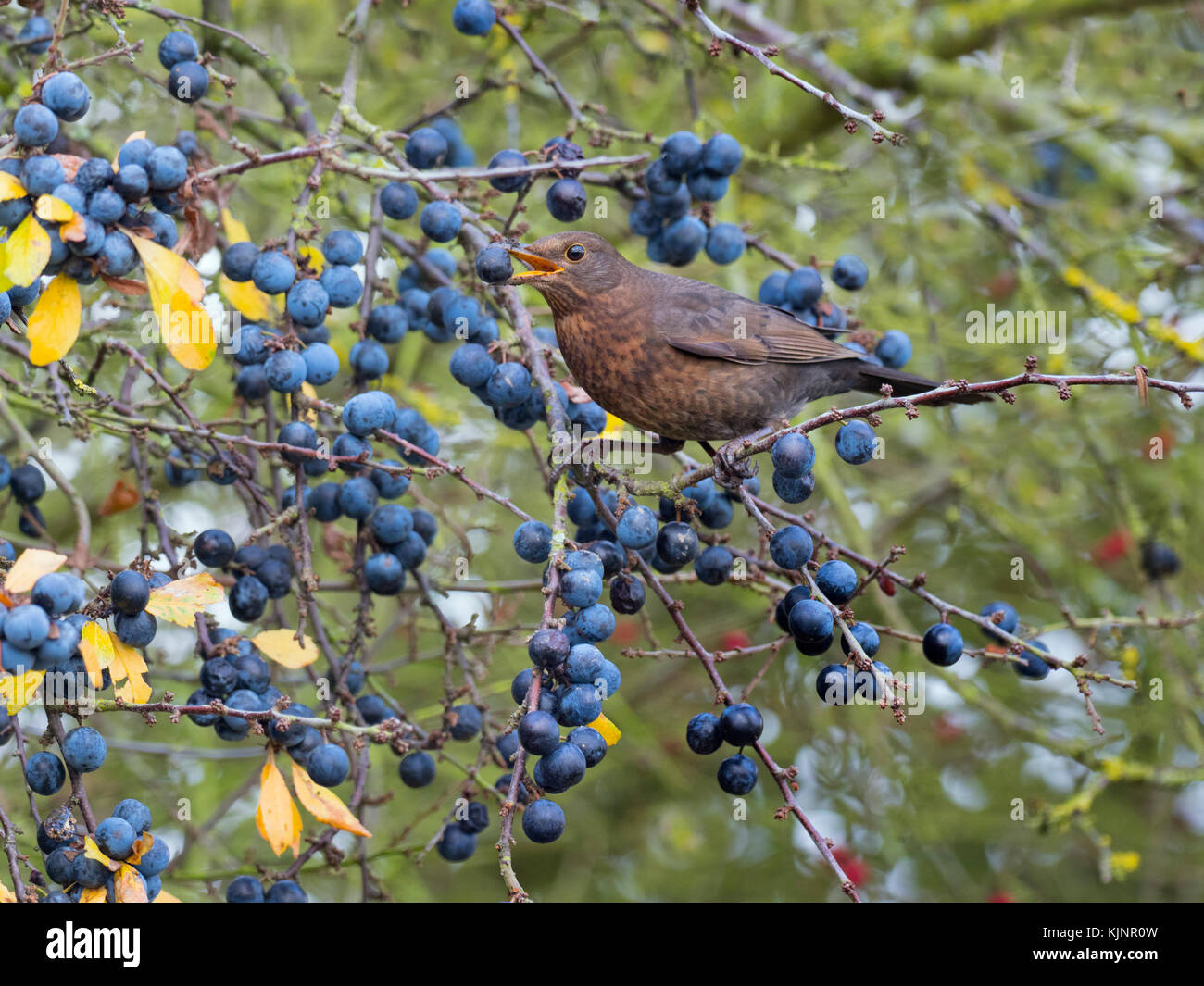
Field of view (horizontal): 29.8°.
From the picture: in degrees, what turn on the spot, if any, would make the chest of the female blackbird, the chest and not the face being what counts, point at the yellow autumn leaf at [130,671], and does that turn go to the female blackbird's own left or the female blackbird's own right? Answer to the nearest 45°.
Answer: approximately 45° to the female blackbird's own left

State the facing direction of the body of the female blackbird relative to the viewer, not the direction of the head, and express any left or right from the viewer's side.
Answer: facing to the left of the viewer

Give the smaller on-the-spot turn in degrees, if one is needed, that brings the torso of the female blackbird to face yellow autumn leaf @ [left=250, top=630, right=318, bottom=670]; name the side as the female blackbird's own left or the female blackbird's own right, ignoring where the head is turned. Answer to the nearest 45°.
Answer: approximately 45° to the female blackbird's own left

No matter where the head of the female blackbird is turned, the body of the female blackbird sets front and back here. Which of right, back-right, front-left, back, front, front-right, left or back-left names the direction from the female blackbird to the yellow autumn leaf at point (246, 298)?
front-left

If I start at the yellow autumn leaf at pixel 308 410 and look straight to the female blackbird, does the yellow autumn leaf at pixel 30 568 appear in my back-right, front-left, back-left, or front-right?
back-right
